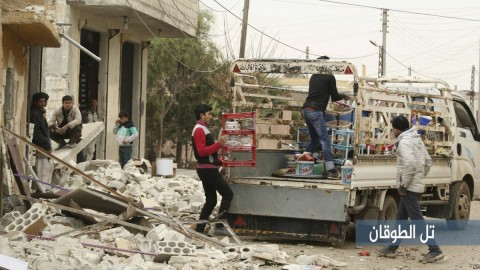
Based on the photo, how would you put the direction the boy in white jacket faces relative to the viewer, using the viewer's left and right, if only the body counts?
facing to the left of the viewer

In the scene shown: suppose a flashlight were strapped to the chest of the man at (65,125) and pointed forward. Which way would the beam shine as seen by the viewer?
toward the camera

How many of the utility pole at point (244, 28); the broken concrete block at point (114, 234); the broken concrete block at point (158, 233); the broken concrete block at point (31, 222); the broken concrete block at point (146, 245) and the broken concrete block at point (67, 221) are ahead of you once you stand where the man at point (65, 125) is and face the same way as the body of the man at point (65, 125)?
5

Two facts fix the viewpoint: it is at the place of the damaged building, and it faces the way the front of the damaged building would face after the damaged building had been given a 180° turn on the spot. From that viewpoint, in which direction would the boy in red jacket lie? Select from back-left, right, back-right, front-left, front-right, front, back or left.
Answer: back-left

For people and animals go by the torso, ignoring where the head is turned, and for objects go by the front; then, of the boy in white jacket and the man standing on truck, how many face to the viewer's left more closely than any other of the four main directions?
1

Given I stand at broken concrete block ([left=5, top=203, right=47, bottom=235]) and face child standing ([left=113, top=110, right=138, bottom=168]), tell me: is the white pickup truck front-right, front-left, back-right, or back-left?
front-right

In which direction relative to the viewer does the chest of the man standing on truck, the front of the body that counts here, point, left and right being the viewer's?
facing away from the viewer and to the right of the viewer

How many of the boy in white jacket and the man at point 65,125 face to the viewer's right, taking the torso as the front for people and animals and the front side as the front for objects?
0

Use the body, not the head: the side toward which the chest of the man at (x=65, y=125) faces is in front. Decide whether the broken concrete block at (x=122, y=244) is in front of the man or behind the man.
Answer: in front
